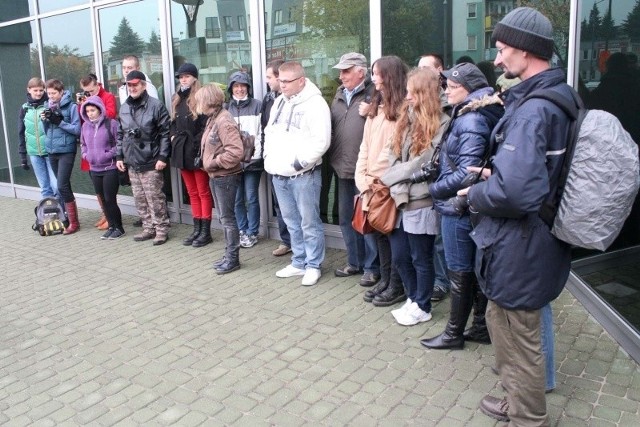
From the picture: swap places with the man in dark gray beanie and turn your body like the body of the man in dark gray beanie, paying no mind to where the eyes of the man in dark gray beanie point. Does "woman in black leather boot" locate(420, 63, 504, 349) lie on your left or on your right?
on your right

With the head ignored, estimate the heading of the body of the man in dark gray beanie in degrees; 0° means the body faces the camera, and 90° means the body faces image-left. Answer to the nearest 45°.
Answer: approximately 90°

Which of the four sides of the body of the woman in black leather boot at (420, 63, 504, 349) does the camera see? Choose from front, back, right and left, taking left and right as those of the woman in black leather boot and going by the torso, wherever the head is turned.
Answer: left

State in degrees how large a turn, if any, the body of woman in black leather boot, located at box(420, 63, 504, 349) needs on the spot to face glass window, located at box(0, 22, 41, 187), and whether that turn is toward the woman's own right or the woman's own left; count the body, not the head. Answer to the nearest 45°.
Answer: approximately 45° to the woman's own right

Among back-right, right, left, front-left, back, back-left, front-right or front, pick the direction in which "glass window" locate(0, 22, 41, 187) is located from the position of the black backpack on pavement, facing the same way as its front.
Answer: back

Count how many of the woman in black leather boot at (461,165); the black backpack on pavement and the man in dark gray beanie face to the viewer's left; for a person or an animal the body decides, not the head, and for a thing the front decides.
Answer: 2

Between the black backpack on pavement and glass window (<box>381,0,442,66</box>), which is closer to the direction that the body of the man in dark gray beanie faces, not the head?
the black backpack on pavement

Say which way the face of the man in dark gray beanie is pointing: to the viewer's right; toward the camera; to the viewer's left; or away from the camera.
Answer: to the viewer's left

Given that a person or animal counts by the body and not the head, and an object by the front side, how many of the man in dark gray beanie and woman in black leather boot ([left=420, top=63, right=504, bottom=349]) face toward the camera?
0
